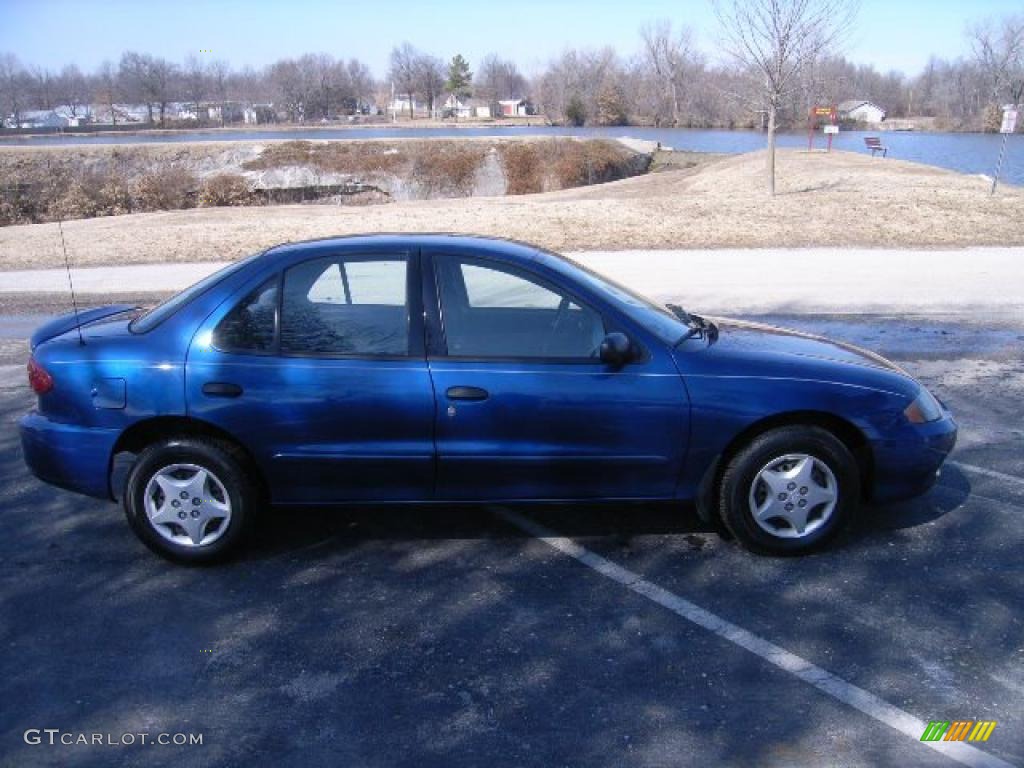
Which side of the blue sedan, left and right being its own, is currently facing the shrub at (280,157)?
left

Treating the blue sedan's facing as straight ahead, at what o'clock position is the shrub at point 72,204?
The shrub is roughly at 8 o'clock from the blue sedan.

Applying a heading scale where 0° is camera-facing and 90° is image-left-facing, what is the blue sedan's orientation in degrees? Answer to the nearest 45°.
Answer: approximately 270°

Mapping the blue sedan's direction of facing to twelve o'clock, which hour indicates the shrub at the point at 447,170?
The shrub is roughly at 9 o'clock from the blue sedan.

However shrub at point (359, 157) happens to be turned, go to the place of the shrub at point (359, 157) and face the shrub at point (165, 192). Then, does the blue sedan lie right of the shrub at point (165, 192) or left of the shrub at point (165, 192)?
left

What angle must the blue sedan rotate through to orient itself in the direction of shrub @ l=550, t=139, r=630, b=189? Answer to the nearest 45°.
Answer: approximately 90° to its left

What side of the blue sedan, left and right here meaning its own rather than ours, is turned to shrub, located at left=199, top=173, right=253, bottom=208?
left

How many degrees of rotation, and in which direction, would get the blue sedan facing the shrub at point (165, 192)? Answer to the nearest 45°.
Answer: approximately 90° to its left
